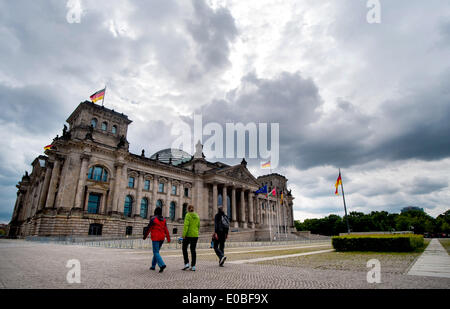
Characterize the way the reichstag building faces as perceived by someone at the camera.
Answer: facing the viewer and to the right of the viewer

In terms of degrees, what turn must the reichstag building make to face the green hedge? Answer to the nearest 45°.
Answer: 0° — it already faces it
